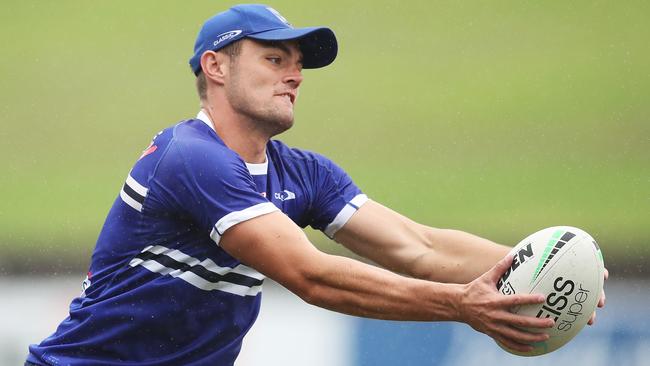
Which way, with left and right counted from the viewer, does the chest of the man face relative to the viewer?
facing the viewer and to the right of the viewer
